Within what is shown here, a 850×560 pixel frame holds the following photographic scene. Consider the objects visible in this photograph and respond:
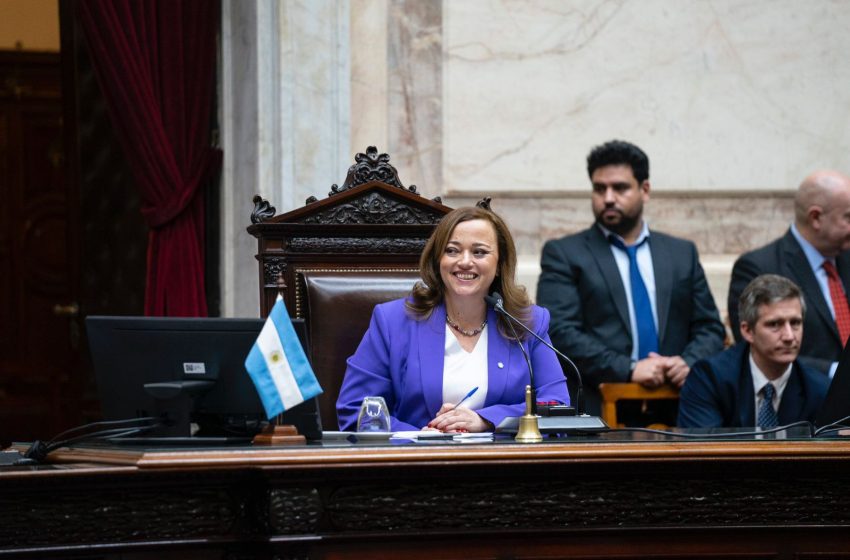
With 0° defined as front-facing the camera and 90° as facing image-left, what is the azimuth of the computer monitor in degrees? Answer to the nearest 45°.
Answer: approximately 225°

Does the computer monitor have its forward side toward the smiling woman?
yes

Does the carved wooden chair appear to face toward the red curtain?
no

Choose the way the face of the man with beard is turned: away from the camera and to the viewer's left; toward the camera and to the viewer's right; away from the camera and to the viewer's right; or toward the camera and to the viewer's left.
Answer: toward the camera and to the viewer's left

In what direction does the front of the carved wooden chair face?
toward the camera

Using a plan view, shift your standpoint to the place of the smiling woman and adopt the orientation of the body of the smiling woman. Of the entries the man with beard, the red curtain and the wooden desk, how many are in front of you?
1

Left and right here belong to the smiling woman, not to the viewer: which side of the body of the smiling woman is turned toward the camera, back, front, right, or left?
front

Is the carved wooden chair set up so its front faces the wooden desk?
yes

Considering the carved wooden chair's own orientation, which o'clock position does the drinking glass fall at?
The drinking glass is roughly at 12 o'clock from the carved wooden chair.

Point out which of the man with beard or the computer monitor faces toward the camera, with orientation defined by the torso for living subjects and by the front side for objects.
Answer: the man with beard

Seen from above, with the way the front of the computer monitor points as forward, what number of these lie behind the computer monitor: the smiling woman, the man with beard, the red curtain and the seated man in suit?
0

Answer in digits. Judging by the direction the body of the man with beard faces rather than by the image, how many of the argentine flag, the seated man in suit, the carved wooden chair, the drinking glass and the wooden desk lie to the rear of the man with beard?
0
